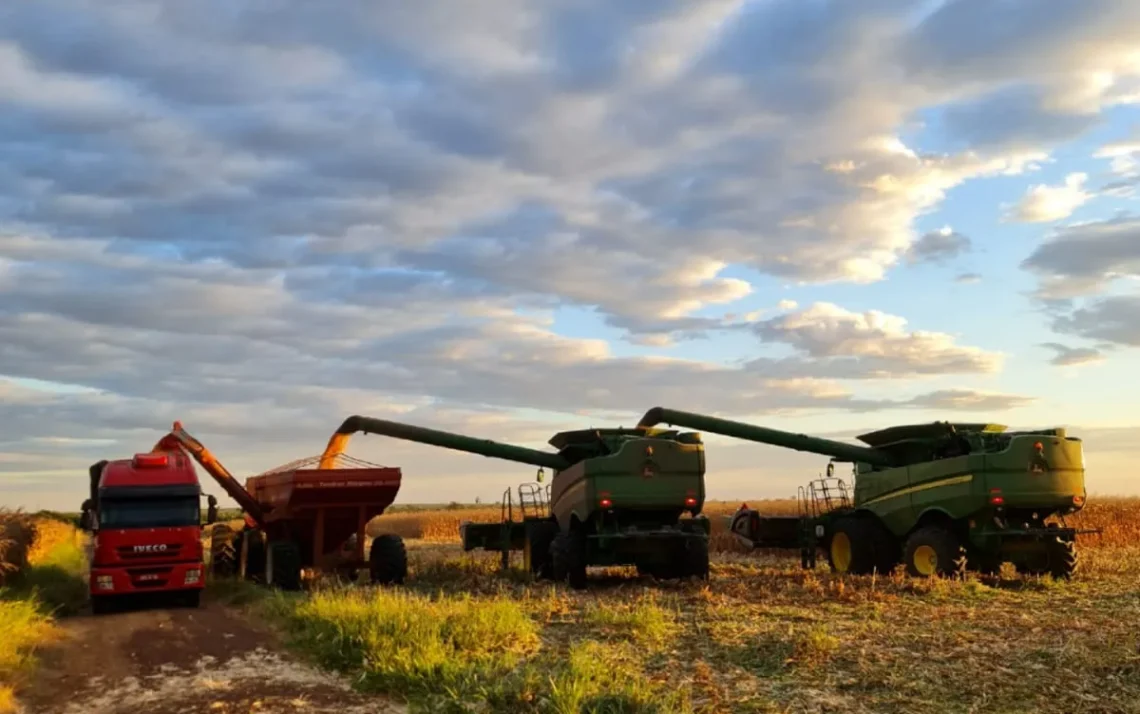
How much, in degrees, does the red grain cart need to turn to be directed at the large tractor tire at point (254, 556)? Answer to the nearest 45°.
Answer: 0° — it already faces it

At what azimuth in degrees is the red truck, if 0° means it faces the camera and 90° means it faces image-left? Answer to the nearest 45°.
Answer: approximately 0°

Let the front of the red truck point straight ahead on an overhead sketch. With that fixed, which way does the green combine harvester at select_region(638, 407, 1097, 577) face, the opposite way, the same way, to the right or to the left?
the opposite way

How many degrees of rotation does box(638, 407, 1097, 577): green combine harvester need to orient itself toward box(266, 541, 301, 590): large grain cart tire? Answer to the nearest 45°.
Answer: approximately 45° to its left

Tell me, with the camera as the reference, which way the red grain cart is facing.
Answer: facing away from the viewer and to the left of the viewer

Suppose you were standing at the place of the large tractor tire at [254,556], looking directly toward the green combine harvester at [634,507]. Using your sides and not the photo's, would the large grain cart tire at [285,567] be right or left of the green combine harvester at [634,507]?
right

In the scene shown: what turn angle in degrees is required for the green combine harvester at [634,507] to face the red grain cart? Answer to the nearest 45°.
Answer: approximately 45° to its left

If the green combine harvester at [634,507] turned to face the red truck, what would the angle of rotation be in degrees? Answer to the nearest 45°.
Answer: approximately 45° to its left

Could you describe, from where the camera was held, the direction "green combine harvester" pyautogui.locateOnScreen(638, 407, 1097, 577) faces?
facing away from the viewer and to the left of the viewer

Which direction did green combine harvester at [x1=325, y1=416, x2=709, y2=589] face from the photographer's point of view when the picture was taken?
facing away from the viewer and to the left of the viewer

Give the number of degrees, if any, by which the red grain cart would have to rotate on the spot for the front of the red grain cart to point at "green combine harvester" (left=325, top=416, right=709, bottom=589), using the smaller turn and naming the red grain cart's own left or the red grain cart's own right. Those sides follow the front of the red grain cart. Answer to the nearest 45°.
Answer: approximately 135° to the red grain cart's own right

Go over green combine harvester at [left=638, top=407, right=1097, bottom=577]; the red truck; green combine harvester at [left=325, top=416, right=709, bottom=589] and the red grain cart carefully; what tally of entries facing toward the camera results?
1
